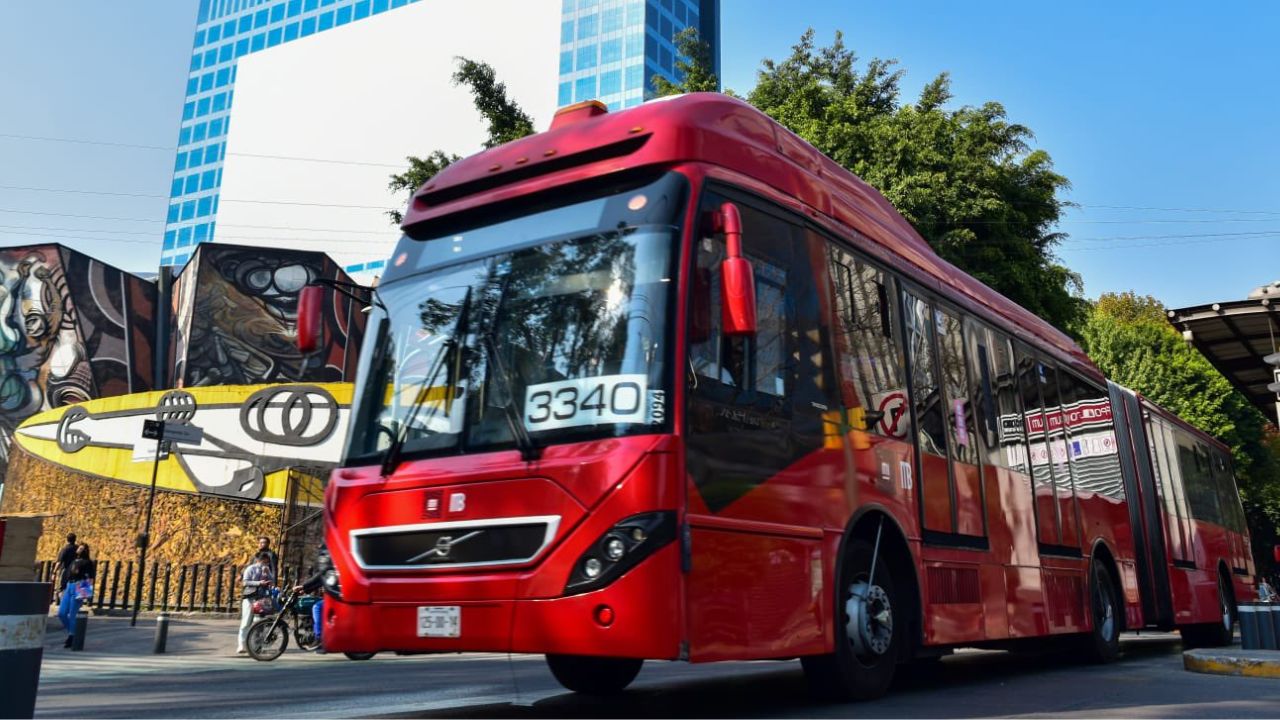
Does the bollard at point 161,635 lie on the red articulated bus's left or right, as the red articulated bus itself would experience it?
on its right

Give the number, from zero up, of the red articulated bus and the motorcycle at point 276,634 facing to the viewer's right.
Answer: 0

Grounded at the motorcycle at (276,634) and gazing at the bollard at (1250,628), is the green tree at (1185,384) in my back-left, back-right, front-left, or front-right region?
front-left

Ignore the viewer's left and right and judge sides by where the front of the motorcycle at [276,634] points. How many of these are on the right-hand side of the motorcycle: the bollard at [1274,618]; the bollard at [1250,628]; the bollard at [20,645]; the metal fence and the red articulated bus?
1

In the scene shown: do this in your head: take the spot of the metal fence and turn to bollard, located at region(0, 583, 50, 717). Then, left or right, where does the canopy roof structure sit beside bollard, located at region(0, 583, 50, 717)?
left

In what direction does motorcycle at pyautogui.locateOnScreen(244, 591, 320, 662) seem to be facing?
to the viewer's left

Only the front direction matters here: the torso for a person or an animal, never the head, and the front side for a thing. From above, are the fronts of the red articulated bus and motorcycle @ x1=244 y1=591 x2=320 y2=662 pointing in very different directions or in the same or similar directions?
same or similar directions

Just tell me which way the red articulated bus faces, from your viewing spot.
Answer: facing the viewer and to the left of the viewer

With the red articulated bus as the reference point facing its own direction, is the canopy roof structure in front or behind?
behind

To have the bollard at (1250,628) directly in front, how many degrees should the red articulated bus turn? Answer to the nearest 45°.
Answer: approximately 180°

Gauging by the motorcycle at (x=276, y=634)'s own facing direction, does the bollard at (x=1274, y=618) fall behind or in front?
behind

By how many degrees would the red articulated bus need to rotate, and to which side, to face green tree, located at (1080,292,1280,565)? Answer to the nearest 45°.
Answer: approximately 180°

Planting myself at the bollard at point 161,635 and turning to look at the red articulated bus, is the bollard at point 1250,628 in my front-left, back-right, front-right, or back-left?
front-left

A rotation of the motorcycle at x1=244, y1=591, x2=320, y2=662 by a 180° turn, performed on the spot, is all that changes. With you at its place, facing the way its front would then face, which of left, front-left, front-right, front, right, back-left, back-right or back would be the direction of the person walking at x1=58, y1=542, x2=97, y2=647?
back-left

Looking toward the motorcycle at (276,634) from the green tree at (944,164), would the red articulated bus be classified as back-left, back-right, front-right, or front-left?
front-left
